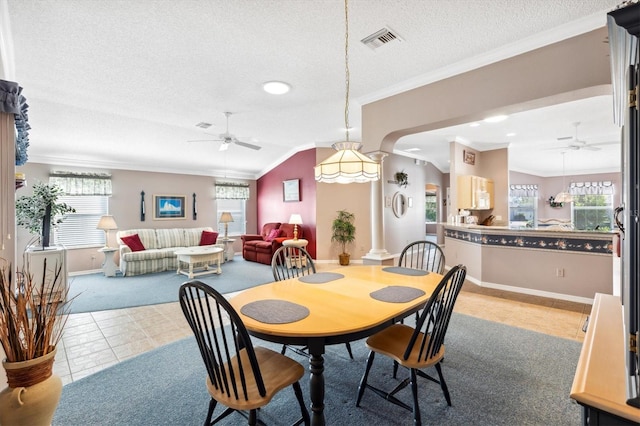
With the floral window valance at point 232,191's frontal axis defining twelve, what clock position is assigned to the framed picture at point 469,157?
The framed picture is roughly at 10 o'clock from the floral window valance.

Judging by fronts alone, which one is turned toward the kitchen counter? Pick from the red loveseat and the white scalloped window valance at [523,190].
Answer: the white scalloped window valance

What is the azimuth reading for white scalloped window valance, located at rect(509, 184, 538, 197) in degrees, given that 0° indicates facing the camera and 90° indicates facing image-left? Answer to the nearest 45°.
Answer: approximately 0°

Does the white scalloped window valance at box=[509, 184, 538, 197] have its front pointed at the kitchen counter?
yes

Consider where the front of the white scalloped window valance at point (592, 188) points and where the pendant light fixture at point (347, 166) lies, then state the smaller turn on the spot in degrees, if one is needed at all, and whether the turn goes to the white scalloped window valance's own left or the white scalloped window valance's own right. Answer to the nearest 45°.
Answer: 0° — it already faces it

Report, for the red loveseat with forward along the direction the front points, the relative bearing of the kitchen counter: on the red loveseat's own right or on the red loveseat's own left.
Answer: on the red loveseat's own left
